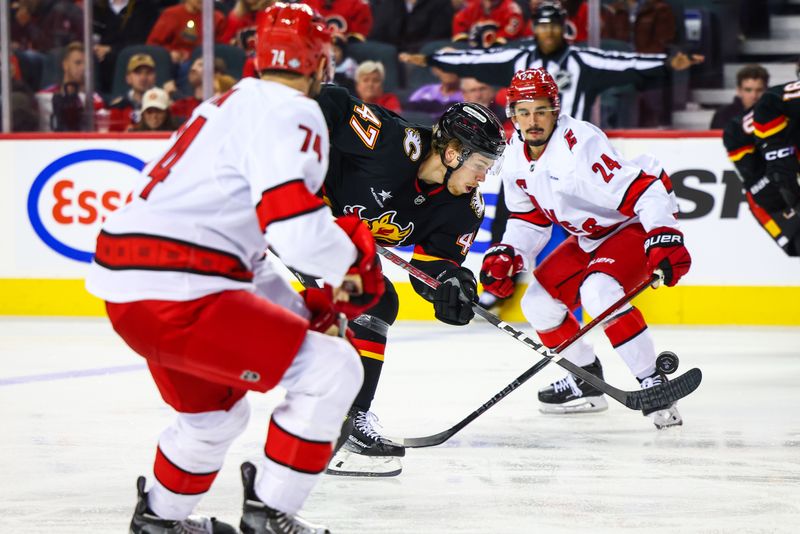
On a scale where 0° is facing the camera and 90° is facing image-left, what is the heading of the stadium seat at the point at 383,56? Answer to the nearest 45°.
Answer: approximately 0°

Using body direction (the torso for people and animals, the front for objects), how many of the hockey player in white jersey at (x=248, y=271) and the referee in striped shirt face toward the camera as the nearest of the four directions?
1

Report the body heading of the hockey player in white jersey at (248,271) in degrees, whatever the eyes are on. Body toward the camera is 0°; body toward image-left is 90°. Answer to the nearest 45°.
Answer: approximately 225°

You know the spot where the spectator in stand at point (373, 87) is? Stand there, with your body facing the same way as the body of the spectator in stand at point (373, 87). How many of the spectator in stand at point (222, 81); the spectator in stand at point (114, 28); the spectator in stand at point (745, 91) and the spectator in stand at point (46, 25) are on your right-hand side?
3

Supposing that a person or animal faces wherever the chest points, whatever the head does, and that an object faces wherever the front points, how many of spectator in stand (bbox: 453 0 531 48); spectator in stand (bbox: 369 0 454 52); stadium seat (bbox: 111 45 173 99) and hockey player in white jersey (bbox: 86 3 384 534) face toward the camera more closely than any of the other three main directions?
3

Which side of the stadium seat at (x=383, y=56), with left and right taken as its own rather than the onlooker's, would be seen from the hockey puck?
front

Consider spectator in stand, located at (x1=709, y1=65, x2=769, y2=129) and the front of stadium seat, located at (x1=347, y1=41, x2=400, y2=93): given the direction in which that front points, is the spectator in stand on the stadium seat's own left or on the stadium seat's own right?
on the stadium seat's own left

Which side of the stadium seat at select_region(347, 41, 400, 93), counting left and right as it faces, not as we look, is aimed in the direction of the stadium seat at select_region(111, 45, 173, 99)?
right

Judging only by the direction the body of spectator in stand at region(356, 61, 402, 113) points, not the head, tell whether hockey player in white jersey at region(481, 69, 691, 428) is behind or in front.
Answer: in front

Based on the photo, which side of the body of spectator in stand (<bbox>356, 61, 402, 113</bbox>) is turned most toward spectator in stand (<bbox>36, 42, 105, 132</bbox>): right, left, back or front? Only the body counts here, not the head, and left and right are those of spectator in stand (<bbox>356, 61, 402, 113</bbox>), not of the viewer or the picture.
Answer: right
